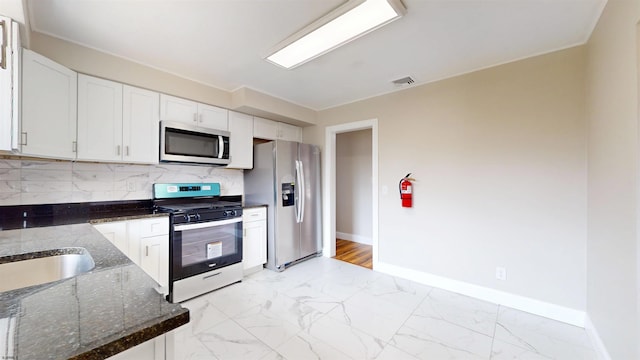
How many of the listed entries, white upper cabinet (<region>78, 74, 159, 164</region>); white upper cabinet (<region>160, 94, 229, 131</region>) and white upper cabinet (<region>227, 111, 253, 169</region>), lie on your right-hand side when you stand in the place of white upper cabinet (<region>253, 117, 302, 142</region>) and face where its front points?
3

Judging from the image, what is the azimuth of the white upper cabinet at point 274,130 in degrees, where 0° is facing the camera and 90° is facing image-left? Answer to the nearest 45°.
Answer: approximately 315°

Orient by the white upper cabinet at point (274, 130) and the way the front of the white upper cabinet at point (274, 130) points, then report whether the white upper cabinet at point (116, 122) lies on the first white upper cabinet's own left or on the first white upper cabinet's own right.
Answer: on the first white upper cabinet's own right

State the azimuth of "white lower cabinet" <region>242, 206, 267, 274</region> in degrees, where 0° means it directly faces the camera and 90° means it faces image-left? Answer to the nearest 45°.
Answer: approximately 315°

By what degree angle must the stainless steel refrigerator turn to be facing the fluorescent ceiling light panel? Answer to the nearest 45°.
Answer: approximately 45° to its right

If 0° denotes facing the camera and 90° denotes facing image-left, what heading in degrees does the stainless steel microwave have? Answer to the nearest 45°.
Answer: approximately 315°

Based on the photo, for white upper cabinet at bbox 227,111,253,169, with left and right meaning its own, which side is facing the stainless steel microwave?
right

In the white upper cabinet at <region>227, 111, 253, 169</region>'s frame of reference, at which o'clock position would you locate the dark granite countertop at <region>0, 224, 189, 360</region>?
The dark granite countertop is roughly at 2 o'clock from the white upper cabinet.
